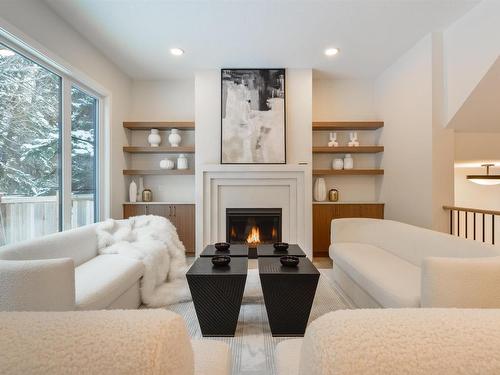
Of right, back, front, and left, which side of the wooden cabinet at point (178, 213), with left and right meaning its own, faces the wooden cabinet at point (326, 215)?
left

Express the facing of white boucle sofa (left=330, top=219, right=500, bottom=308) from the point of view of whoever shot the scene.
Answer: facing the viewer and to the left of the viewer

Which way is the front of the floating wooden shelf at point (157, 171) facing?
toward the camera

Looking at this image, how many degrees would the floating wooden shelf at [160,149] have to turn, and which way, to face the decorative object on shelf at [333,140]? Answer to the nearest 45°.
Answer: approximately 90° to its left

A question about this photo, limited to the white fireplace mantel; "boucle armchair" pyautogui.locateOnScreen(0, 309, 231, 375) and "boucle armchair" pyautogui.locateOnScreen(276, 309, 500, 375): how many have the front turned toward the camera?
1

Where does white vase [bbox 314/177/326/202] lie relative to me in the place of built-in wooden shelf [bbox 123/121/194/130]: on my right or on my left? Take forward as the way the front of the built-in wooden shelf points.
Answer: on my left

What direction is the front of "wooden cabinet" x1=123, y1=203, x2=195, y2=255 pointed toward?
toward the camera

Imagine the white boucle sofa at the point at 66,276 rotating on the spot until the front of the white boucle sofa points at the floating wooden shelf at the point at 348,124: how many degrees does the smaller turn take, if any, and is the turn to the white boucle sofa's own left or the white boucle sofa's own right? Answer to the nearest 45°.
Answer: approximately 45° to the white boucle sofa's own left

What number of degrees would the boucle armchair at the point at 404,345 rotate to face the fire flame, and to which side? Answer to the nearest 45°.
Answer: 0° — it already faces it

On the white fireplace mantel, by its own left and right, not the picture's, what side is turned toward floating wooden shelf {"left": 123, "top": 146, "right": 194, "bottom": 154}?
right

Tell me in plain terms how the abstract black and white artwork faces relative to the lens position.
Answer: facing the viewer

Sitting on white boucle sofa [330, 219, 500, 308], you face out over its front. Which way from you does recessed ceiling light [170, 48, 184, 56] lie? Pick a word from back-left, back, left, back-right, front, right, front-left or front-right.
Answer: front-right

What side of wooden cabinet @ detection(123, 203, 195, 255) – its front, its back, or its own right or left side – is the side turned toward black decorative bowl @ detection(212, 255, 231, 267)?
front

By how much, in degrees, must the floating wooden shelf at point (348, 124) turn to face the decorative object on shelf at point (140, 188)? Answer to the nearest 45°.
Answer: approximately 90° to its right

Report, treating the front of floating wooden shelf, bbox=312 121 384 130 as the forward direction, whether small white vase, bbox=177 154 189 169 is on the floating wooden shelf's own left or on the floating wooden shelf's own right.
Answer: on the floating wooden shelf's own right

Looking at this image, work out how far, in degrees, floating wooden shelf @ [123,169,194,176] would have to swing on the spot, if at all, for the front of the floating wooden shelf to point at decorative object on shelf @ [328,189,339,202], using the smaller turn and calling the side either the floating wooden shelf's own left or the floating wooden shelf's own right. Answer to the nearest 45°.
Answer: approximately 90° to the floating wooden shelf's own left
